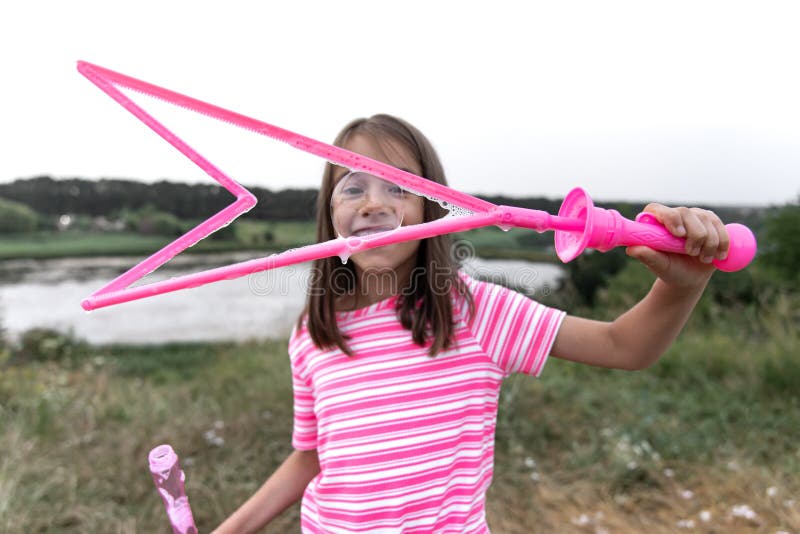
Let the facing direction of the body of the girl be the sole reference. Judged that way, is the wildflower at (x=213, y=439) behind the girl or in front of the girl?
behind

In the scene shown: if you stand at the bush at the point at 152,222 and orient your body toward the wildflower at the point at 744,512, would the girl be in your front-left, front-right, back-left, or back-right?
front-right

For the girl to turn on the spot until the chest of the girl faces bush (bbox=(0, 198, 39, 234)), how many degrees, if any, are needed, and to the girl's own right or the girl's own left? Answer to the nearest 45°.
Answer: approximately 135° to the girl's own right

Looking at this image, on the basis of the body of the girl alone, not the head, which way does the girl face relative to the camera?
toward the camera

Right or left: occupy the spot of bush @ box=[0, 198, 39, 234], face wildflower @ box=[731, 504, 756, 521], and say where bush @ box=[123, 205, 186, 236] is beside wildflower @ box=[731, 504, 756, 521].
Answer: left

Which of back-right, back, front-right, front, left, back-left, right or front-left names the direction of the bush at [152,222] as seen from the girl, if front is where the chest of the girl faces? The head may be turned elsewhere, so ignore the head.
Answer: back-right

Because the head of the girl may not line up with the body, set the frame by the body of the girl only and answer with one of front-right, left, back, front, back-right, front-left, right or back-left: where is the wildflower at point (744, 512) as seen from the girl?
back-left
